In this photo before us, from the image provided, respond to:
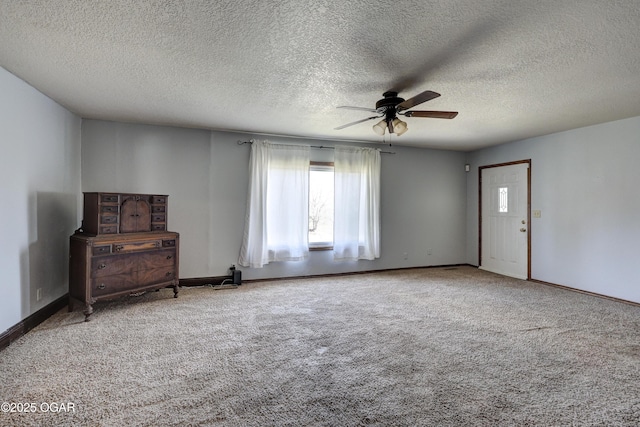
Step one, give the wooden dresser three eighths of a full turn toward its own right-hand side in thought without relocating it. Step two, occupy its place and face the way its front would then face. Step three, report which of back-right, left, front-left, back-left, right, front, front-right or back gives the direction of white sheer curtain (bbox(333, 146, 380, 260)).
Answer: back

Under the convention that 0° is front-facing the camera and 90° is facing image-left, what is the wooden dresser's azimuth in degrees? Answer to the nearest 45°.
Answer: approximately 315°

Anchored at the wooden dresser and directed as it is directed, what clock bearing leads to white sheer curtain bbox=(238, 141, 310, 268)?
The white sheer curtain is roughly at 10 o'clock from the wooden dresser.

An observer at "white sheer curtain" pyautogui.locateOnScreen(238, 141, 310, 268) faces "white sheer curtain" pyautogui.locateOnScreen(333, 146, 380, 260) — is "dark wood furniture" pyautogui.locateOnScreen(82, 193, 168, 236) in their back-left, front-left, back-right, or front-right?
back-right

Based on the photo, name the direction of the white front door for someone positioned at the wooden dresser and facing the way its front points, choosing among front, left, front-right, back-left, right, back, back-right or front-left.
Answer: front-left
